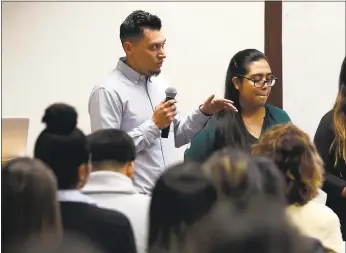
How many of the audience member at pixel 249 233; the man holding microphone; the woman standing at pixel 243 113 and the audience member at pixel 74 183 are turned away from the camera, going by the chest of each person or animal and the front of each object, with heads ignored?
2

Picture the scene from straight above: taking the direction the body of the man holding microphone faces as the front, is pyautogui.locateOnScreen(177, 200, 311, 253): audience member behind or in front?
in front

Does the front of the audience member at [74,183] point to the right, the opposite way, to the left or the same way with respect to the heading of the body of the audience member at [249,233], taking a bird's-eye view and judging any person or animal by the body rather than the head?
the same way

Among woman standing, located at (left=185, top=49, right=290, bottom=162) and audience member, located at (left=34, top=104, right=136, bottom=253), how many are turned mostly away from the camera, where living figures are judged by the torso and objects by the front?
1

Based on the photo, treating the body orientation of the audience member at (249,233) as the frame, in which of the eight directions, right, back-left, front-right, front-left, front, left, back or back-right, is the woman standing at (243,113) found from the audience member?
front

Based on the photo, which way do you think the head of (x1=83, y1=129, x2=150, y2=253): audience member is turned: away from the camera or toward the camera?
away from the camera

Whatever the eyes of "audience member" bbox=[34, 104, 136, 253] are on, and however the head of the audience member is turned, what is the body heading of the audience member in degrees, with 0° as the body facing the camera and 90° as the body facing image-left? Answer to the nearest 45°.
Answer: approximately 180°

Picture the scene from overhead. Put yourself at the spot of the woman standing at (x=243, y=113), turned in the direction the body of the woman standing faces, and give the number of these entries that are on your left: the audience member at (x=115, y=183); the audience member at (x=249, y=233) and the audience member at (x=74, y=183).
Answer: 0

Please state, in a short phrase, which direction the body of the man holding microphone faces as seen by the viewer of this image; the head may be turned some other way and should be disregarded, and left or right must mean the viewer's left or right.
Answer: facing the viewer and to the right of the viewer

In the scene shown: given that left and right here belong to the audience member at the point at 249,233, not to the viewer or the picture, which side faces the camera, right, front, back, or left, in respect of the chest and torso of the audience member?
back

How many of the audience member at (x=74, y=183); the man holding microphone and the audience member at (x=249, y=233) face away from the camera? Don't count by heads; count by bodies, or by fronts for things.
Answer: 2

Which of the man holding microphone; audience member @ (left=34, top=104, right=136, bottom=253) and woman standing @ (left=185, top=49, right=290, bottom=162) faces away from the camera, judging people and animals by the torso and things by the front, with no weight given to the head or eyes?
the audience member
